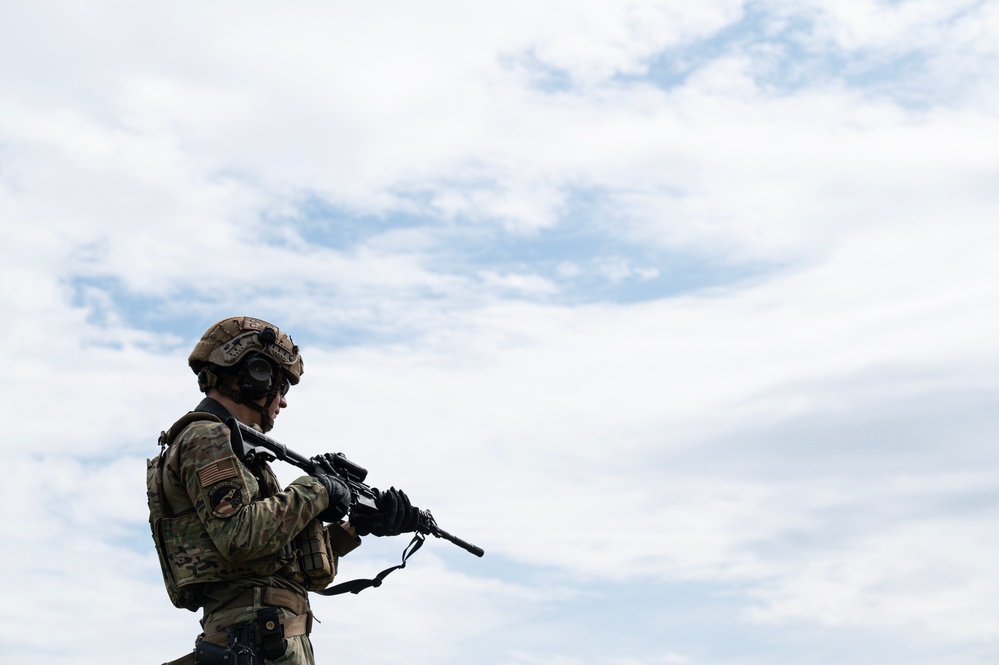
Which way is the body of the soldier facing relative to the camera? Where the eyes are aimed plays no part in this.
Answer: to the viewer's right

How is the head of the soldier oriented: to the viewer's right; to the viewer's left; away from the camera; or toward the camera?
to the viewer's right
